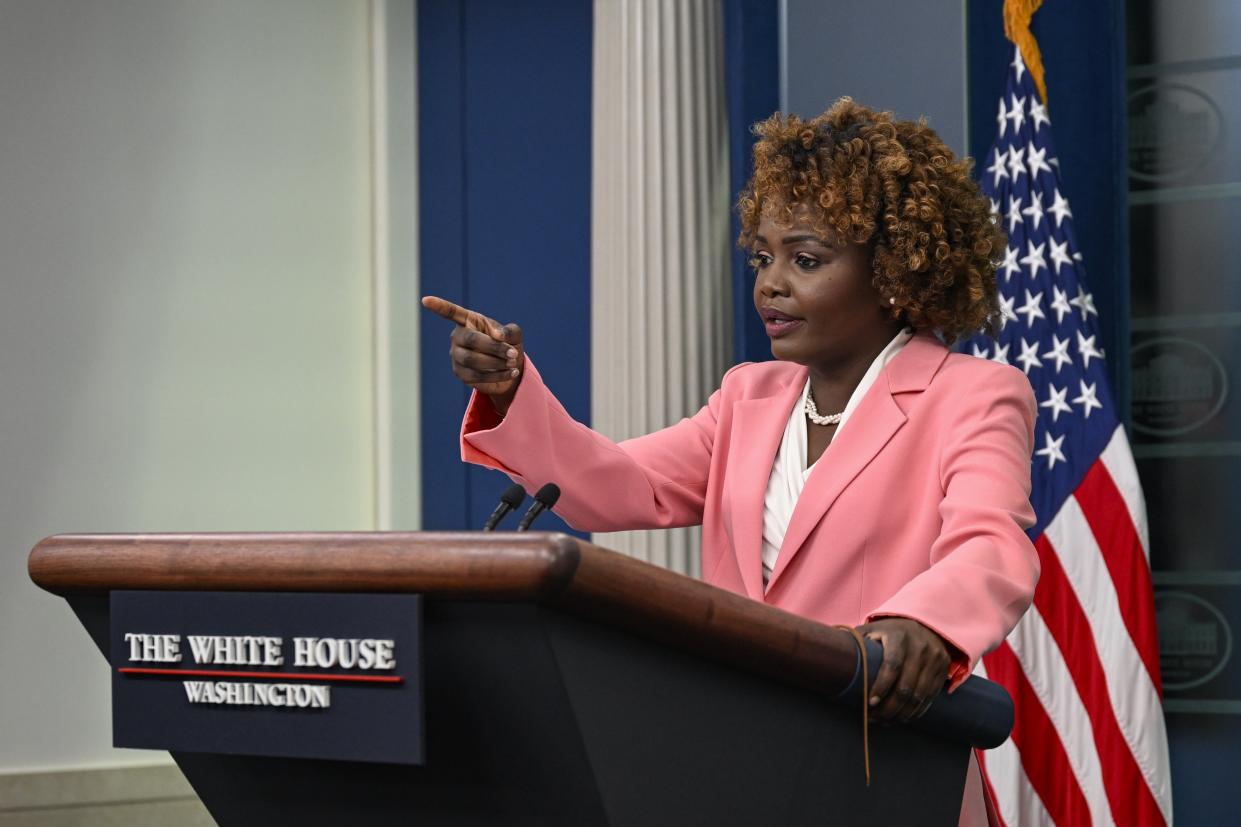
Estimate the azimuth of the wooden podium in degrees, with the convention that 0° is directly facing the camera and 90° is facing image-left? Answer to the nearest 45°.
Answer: approximately 45°

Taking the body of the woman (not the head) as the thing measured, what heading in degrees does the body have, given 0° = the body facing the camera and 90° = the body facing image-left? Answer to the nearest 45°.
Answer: approximately 45°

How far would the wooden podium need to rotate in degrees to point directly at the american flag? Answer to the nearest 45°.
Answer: approximately 180°

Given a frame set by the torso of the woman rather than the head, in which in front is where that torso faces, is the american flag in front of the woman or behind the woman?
behind

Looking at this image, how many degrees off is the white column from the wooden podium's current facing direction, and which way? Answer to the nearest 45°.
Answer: approximately 135° to its right

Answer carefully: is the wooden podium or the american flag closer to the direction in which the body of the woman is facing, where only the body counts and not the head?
the wooden podium
